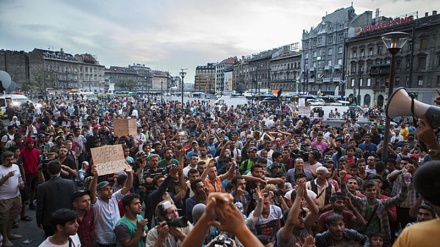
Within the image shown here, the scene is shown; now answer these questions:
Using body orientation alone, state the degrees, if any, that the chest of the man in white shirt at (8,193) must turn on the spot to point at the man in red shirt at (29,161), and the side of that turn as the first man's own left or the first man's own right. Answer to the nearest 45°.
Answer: approximately 135° to the first man's own left

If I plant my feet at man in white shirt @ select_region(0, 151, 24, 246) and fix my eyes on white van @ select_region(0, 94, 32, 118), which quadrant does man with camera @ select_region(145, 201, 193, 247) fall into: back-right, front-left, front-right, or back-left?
back-right

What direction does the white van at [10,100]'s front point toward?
to the viewer's right

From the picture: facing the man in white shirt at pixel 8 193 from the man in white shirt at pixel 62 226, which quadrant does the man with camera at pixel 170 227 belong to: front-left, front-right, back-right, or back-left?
back-right

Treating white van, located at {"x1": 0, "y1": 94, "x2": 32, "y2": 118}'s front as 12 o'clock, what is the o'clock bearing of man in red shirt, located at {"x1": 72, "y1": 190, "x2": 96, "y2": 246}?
The man in red shirt is roughly at 3 o'clock from the white van.

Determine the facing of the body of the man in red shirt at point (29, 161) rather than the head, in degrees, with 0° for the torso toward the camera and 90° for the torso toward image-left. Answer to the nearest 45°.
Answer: approximately 0°

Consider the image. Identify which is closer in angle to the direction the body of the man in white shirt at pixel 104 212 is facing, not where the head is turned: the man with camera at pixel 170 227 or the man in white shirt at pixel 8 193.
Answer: the man with camera
